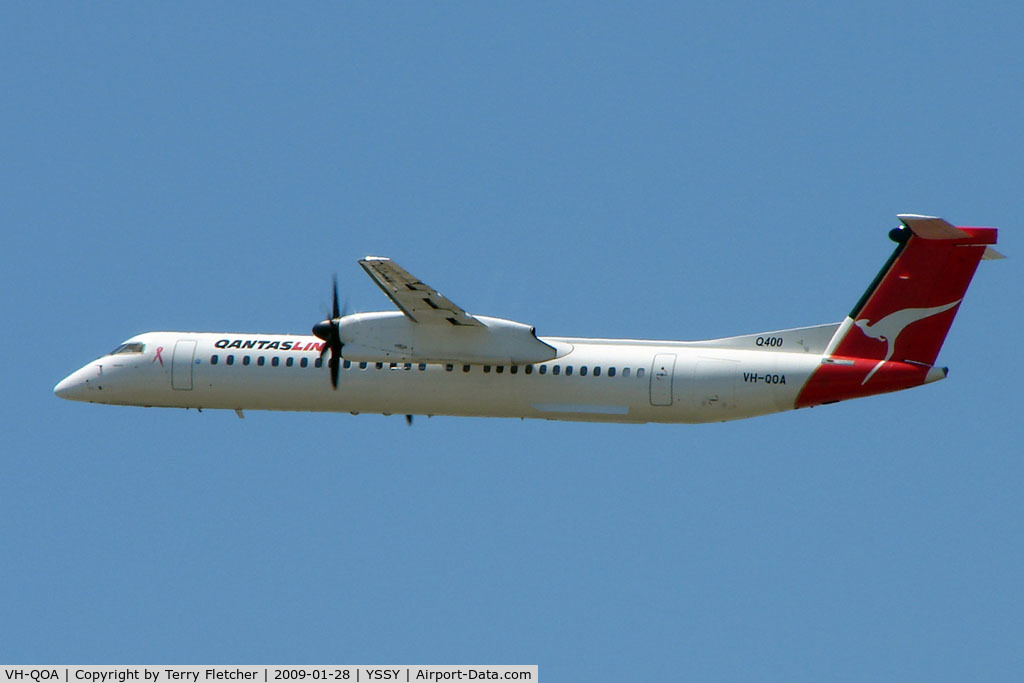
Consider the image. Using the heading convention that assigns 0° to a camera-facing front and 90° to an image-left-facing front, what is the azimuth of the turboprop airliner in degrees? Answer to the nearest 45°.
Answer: approximately 90°
